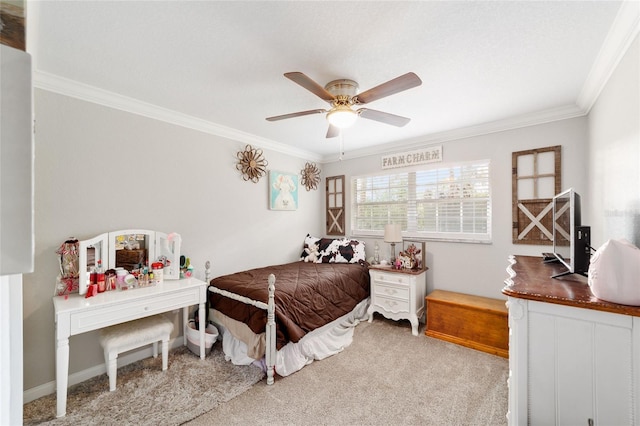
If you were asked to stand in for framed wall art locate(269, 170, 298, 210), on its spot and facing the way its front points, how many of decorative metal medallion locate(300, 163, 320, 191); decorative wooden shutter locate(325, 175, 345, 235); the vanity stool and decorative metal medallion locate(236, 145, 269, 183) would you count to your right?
2

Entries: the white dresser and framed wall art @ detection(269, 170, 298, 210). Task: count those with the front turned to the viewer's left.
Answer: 1

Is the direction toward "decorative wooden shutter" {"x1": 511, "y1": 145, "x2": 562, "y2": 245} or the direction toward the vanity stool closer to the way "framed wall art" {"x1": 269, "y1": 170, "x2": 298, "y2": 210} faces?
the decorative wooden shutter

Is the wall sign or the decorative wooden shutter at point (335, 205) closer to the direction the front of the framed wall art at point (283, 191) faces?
the wall sign

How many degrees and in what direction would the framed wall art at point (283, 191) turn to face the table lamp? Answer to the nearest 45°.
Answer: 0° — it already faces it

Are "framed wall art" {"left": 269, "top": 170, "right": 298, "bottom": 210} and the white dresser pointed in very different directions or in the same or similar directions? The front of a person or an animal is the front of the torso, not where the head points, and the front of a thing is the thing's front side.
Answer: very different directions

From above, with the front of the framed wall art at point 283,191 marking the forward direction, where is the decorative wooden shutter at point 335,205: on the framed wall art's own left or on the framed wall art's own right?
on the framed wall art's own left

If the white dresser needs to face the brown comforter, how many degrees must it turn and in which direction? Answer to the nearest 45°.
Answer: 0° — it already faces it

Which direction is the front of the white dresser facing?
to the viewer's left

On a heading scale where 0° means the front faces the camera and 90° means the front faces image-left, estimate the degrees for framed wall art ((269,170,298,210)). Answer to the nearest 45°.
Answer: approximately 315°

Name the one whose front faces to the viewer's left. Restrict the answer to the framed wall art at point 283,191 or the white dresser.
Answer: the white dresser
